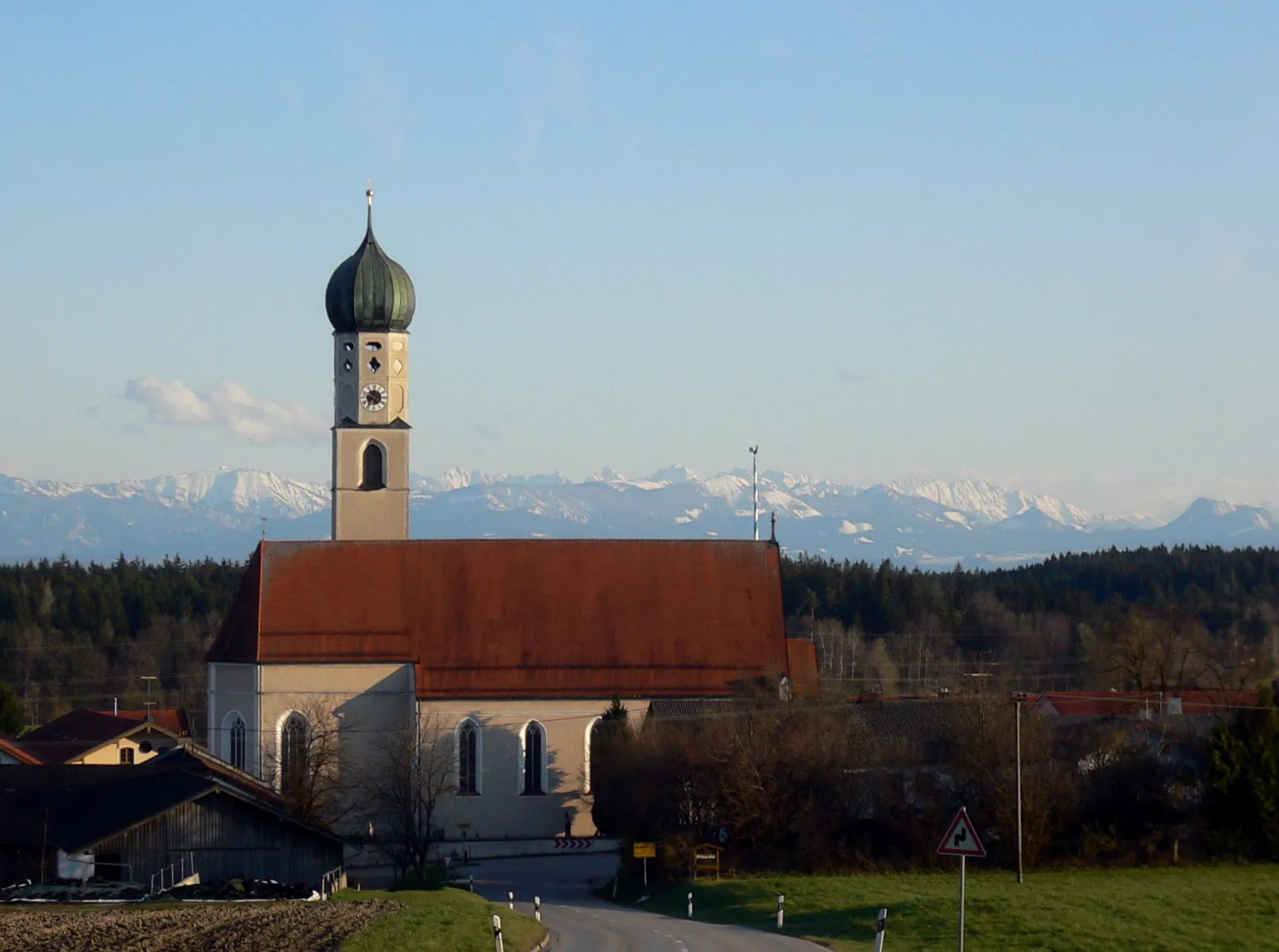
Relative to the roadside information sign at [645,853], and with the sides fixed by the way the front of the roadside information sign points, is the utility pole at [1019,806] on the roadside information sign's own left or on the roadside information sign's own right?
on the roadside information sign's own left

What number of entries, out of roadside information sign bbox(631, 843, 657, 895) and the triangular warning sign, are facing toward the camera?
2

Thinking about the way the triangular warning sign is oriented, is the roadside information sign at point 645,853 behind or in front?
behind

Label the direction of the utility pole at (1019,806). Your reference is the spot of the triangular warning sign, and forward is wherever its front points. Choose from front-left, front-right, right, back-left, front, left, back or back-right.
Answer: back

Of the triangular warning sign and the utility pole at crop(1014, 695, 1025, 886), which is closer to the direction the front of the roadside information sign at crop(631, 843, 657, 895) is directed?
the triangular warning sign

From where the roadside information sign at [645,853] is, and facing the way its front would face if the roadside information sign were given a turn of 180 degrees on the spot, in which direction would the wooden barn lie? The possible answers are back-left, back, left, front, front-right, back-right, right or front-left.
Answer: left

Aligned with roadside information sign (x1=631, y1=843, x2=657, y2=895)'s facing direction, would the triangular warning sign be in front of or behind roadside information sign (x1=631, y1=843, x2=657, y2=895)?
in front
